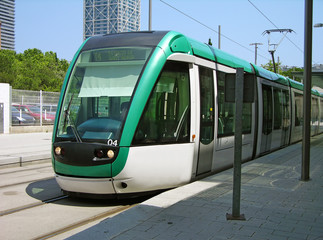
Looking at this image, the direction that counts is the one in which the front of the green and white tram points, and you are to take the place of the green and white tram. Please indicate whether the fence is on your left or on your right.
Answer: on your right

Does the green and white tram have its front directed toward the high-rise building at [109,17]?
no

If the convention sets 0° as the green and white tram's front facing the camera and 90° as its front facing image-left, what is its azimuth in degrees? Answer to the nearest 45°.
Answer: approximately 45°

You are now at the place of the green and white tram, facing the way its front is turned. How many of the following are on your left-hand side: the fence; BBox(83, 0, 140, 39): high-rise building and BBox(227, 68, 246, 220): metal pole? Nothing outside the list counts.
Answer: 1

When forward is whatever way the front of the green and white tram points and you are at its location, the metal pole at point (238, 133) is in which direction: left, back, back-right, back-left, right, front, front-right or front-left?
left
